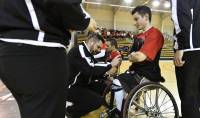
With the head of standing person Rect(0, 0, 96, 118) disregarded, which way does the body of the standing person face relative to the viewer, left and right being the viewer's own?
facing to the right of the viewer

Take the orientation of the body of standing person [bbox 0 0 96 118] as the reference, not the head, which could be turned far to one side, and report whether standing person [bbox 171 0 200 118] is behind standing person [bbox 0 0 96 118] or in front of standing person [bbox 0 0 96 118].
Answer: in front

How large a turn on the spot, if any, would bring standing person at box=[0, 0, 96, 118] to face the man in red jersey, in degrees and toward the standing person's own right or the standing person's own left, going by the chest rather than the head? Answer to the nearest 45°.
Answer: approximately 45° to the standing person's own left
